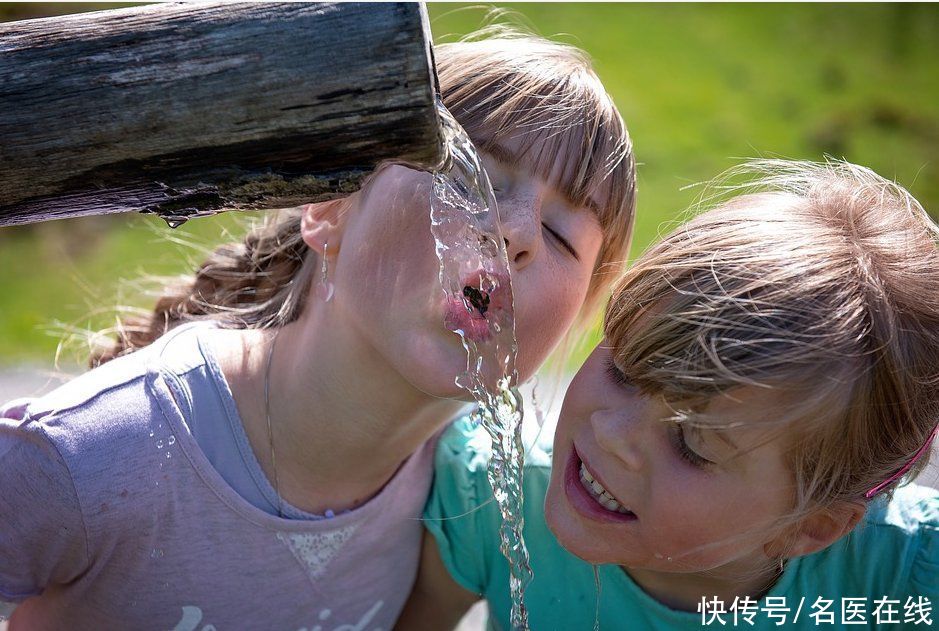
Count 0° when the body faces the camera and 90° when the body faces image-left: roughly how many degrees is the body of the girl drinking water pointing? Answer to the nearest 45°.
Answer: approximately 315°

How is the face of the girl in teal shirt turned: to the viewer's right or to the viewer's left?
to the viewer's left

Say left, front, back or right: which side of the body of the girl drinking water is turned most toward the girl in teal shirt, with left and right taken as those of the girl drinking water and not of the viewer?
front
